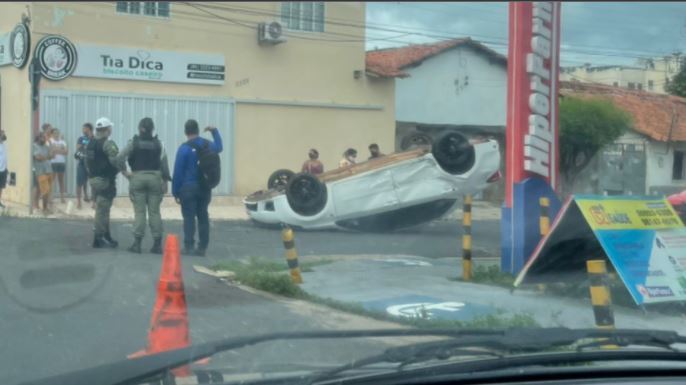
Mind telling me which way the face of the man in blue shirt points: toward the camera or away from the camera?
away from the camera

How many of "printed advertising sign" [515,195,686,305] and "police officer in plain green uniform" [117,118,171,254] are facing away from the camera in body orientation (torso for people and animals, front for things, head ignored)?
1

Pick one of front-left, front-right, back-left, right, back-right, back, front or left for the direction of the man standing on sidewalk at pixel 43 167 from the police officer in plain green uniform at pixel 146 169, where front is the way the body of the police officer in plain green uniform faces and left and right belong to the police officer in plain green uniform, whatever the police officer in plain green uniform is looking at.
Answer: front-left

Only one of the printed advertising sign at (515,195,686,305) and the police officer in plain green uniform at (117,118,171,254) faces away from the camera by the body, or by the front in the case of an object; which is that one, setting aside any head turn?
the police officer in plain green uniform

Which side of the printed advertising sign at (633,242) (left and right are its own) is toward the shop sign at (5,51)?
right

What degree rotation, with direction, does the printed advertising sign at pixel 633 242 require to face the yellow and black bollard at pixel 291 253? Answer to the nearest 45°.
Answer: approximately 90° to its right

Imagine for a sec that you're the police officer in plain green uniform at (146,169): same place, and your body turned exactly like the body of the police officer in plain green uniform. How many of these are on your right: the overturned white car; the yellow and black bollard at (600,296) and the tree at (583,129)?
3

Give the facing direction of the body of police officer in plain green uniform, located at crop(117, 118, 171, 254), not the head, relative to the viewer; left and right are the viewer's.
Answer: facing away from the viewer
